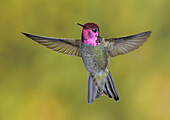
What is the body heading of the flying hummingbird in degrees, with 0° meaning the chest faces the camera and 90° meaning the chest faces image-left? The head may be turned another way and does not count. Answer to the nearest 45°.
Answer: approximately 45°
